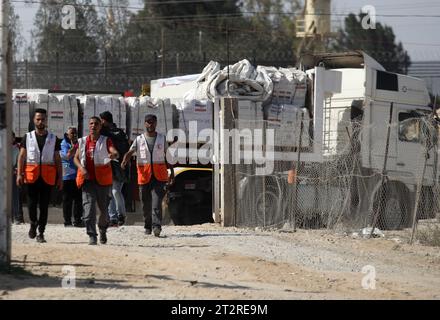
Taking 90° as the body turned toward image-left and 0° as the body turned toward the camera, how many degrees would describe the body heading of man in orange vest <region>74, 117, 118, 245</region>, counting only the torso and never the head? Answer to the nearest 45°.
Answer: approximately 0°

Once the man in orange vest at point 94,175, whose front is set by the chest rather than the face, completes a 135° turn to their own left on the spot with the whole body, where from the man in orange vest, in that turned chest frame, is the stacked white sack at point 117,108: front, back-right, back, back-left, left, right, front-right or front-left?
front-left
